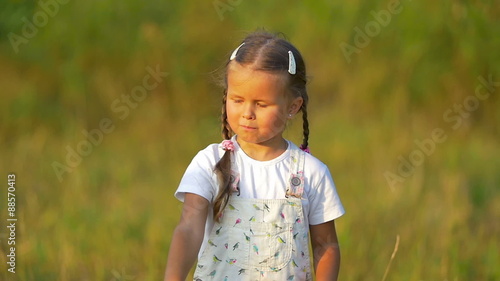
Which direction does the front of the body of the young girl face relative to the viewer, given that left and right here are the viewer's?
facing the viewer
